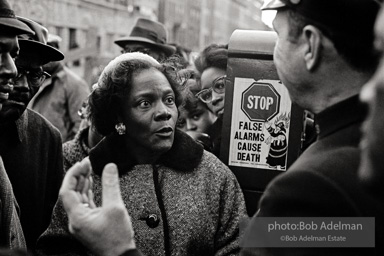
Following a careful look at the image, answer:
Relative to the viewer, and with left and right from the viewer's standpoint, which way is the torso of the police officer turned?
facing away from the viewer and to the left of the viewer

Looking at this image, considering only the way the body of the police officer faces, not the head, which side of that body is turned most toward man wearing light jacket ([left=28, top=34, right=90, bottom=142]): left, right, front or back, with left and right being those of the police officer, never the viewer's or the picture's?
front

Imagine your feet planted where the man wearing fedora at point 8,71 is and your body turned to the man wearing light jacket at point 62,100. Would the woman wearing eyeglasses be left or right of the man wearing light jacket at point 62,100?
right

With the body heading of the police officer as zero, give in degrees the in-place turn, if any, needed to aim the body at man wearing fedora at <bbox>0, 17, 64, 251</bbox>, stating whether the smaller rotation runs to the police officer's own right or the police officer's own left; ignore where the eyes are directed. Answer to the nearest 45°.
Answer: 0° — they already face them

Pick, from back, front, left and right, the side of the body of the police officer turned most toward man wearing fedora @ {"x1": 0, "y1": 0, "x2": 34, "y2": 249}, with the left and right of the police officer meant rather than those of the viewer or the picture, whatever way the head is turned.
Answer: front

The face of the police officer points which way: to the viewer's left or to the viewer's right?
to the viewer's left
